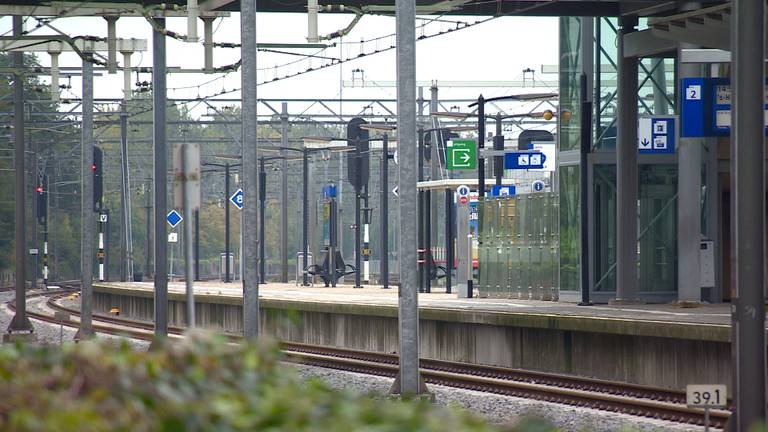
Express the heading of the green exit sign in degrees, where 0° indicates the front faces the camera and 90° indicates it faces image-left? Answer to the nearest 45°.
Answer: approximately 0°

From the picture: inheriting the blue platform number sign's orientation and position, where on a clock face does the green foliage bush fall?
The green foliage bush is roughly at 12 o'clock from the blue platform number sign.

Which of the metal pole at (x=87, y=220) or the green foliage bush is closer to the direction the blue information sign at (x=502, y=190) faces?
the green foliage bush

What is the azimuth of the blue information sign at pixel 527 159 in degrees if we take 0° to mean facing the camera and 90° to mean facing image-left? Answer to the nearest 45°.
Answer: approximately 0°
